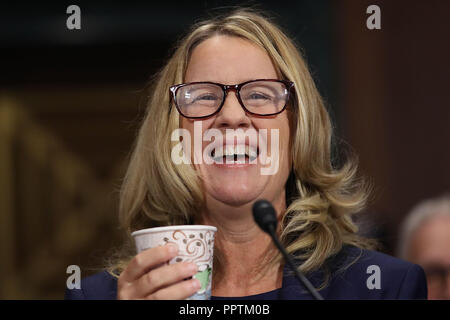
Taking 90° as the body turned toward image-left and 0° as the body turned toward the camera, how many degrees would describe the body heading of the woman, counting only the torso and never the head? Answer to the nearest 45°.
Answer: approximately 0°

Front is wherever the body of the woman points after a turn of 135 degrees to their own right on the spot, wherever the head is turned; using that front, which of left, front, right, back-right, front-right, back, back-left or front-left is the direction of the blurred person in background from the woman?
right
